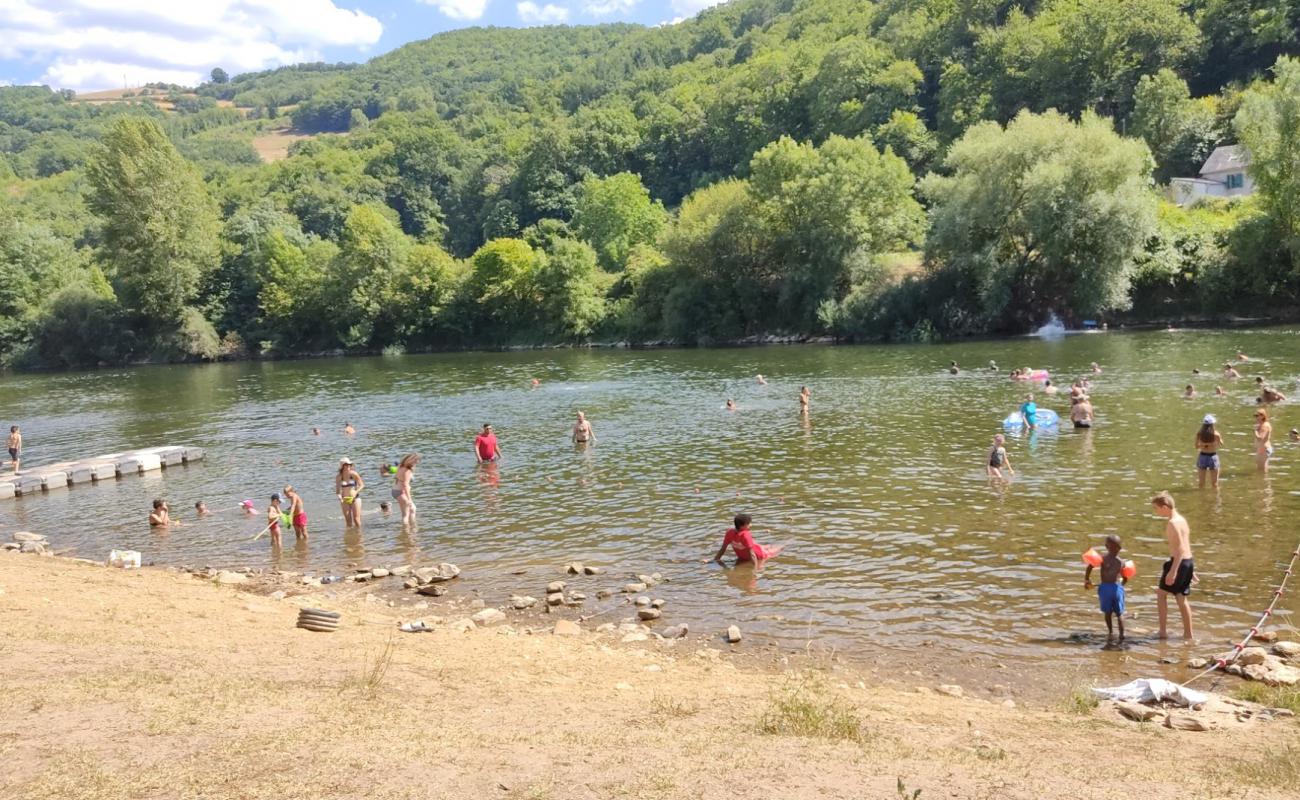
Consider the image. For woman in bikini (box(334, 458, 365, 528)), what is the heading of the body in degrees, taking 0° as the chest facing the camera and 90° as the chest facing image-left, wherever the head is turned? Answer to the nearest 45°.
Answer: approximately 0°

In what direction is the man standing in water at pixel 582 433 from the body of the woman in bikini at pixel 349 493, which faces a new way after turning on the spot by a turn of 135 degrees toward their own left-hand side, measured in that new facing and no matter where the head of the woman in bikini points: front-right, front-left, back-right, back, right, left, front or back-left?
front
